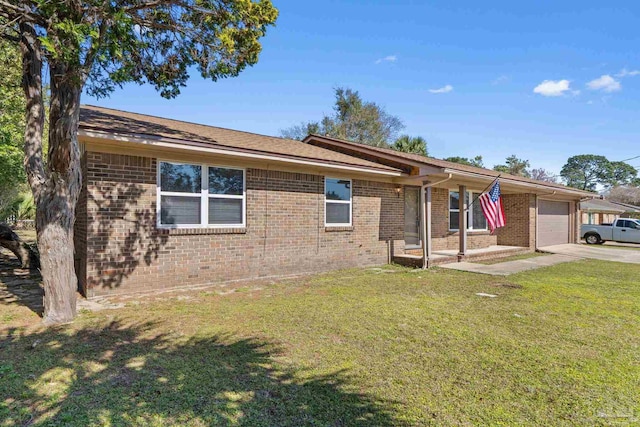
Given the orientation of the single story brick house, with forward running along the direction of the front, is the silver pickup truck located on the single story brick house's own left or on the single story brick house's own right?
on the single story brick house's own left

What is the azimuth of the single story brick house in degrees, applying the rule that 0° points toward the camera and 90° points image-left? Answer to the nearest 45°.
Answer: approximately 315°

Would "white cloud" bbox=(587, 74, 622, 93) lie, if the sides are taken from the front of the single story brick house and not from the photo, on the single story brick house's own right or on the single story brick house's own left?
on the single story brick house's own left

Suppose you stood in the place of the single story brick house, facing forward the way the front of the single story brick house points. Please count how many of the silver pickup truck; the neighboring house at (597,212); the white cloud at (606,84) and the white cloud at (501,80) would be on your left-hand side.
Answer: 4

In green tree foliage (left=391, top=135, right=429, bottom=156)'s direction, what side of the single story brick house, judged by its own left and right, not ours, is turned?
left

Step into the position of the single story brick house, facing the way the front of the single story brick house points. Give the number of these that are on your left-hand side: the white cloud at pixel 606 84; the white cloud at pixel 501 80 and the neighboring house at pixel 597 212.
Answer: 3

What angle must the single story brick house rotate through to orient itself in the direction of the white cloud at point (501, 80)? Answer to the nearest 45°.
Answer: approximately 90° to its left
